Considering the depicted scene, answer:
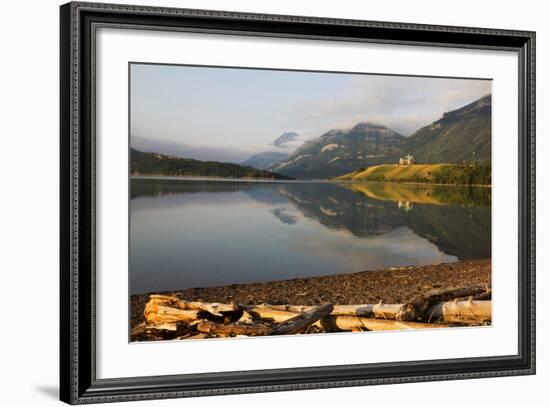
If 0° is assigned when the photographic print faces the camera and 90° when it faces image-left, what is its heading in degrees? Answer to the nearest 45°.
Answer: approximately 315°
